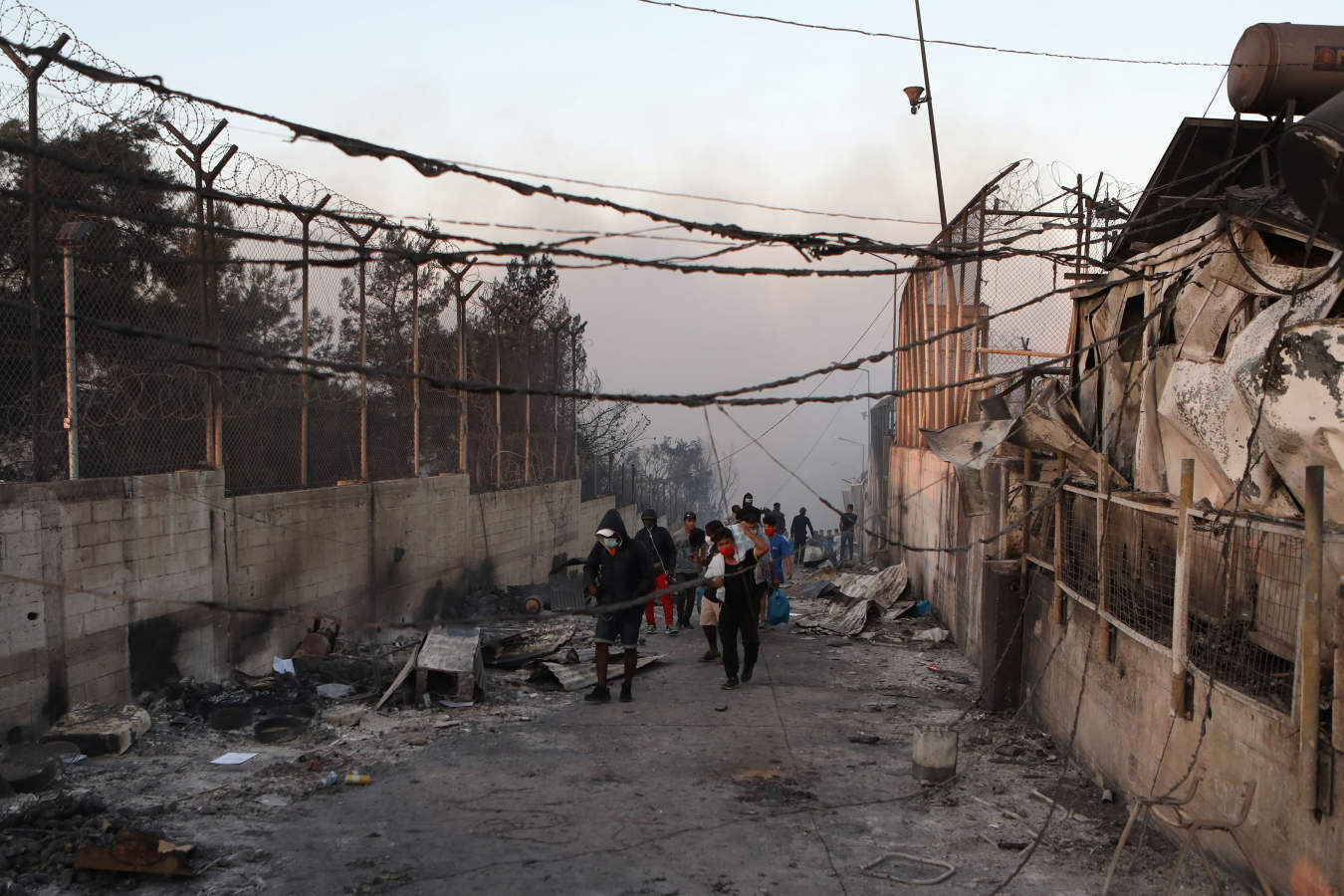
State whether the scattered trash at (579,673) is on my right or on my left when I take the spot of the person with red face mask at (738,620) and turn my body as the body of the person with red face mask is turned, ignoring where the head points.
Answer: on my right

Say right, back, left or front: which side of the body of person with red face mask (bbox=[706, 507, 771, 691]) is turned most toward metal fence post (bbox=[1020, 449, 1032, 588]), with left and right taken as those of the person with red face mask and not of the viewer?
left

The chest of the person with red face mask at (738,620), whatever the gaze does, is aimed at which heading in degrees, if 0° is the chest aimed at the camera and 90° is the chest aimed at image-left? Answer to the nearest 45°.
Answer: approximately 0°

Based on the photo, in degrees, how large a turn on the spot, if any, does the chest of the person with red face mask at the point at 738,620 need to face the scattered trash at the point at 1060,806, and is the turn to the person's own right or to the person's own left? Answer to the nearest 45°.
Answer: approximately 45° to the person's own left

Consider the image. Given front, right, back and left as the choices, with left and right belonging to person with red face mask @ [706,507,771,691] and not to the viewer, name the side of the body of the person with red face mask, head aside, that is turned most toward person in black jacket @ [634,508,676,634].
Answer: back

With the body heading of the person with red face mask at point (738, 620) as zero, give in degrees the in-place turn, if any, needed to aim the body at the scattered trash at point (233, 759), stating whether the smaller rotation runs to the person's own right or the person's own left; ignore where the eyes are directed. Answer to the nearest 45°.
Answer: approximately 45° to the person's own right

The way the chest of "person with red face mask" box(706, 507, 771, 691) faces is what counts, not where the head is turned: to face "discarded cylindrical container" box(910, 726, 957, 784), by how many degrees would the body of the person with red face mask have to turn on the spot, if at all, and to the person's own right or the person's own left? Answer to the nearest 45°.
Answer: approximately 45° to the person's own left

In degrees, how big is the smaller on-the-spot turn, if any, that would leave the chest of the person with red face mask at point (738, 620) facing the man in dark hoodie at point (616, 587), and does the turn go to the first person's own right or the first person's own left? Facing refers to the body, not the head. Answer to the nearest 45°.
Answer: approximately 90° to the first person's own right
